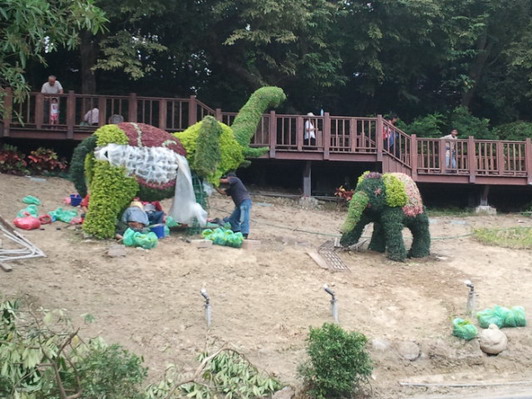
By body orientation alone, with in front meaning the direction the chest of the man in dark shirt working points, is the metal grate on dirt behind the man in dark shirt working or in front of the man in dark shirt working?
behind

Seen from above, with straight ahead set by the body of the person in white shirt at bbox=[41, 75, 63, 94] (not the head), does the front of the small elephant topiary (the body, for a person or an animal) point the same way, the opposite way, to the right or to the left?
to the right

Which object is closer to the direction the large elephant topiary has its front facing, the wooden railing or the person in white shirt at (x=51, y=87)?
the wooden railing

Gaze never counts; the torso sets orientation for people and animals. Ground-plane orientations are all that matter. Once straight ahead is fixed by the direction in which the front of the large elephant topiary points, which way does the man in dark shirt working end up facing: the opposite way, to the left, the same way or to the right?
the opposite way

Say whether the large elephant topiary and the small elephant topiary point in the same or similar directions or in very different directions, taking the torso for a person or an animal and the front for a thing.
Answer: very different directions

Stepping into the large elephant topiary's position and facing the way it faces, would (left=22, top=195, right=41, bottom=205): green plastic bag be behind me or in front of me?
behind

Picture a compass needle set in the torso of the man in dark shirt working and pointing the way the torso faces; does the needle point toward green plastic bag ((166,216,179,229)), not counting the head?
yes

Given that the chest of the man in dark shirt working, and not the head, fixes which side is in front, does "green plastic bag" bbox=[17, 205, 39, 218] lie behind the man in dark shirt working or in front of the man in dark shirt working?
in front

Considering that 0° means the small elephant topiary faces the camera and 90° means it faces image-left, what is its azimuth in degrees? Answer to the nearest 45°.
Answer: approximately 45°

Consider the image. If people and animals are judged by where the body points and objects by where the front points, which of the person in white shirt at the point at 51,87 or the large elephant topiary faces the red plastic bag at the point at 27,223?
the person in white shirt

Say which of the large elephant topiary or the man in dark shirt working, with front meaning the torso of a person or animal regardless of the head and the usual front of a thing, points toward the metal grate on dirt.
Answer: the large elephant topiary

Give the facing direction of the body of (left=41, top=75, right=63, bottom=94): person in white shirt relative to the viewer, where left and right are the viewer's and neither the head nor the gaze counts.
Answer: facing the viewer

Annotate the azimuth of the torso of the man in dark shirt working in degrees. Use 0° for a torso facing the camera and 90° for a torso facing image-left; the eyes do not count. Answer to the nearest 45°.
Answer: approximately 90°

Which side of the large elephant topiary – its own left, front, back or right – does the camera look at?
right

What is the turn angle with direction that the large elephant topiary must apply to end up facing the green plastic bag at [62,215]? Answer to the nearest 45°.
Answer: approximately 135° to its left
